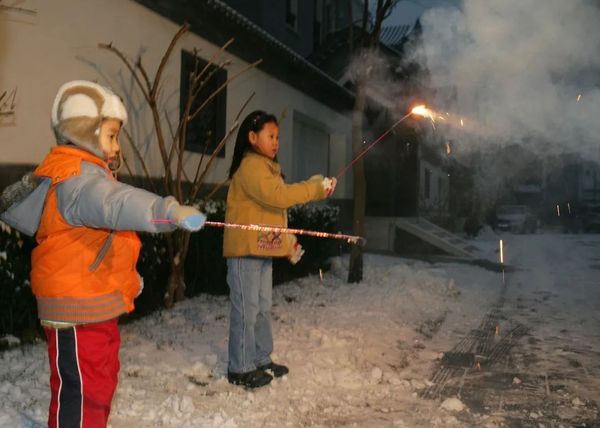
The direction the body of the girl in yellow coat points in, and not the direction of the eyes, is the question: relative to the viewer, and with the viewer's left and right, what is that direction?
facing to the right of the viewer

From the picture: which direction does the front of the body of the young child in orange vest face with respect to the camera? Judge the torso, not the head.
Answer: to the viewer's right

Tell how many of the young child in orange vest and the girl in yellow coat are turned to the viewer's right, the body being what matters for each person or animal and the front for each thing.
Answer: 2

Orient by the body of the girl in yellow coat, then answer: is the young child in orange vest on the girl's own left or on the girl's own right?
on the girl's own right

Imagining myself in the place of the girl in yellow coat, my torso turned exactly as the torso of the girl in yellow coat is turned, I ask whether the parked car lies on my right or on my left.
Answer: on my left

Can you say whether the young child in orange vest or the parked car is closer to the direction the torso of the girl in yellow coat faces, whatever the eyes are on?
the parked car
